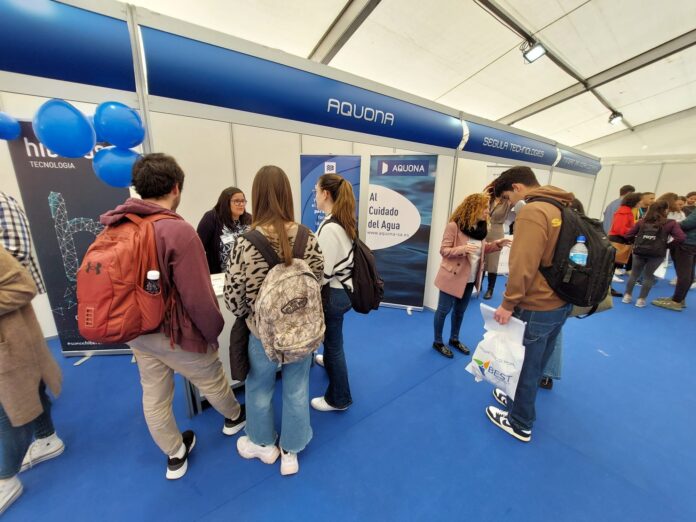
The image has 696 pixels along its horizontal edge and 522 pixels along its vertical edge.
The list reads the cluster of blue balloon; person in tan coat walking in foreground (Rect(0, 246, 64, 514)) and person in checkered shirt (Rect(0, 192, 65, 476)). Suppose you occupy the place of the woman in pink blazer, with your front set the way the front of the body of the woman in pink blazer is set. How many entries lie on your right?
3

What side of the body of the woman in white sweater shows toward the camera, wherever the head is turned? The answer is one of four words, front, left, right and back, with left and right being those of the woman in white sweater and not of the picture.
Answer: left

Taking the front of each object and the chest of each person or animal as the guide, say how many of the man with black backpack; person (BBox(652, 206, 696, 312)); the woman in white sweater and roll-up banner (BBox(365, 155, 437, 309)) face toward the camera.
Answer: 1

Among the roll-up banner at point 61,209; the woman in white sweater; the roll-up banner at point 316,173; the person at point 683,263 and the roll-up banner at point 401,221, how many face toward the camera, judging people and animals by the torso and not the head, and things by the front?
3

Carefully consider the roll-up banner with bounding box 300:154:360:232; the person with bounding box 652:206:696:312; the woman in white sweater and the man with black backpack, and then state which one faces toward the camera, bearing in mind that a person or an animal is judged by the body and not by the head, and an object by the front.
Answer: the roll-up banner

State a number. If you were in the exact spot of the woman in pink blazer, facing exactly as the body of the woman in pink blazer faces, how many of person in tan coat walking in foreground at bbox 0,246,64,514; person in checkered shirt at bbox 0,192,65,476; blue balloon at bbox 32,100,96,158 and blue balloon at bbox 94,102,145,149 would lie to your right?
4

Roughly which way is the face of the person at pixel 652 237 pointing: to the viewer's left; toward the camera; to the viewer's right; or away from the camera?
away from the camera

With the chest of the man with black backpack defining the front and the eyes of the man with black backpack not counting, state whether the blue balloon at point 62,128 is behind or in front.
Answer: in front

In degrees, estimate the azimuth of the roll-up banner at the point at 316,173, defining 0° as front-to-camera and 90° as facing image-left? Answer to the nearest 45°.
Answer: approximately 0°

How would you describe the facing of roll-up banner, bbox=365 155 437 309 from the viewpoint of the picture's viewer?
facing the viewer

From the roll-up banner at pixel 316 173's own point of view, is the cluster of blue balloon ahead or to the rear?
ahead

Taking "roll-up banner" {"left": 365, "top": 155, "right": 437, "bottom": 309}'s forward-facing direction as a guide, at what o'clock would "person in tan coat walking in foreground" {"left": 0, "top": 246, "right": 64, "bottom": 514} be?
The person in tan coat walking in foreground is roughly at 1 o'clock from the roll-up banner.

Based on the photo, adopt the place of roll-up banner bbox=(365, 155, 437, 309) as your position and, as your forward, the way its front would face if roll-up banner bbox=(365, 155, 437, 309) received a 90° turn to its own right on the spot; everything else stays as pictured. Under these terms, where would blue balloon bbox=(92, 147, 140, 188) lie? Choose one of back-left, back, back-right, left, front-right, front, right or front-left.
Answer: front-left

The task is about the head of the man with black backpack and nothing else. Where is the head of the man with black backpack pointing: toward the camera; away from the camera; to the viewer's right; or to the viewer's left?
to the viewer's left

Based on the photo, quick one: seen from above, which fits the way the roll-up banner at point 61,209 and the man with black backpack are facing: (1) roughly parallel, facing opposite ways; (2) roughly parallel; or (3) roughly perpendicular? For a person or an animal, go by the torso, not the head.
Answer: roughly parallel, facing opposite ways

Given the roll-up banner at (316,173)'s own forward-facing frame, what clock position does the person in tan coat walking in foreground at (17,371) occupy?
The person in tan coat walking in foreground is roughly at 1 o'clock from the roll-up banner.
